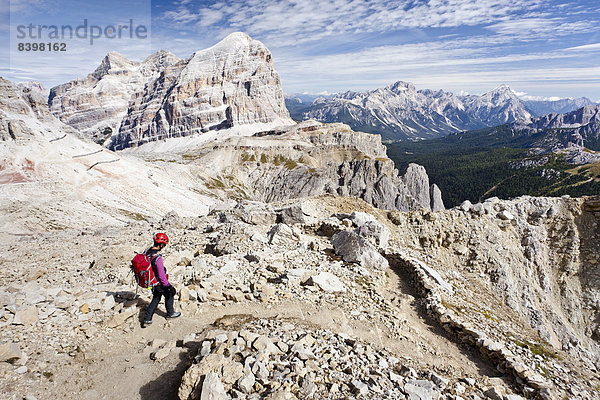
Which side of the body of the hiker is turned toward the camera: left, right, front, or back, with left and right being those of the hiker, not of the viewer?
right

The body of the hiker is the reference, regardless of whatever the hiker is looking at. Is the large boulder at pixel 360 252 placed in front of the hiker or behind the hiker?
in front
